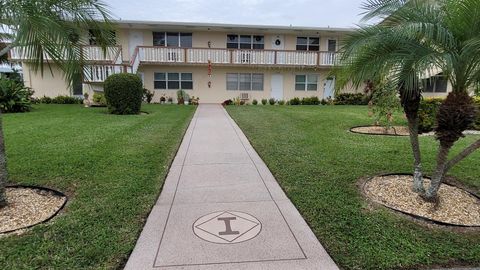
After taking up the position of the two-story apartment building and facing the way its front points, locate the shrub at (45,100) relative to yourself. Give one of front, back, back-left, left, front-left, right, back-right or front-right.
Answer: right

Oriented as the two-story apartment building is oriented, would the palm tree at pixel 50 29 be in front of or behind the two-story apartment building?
in front

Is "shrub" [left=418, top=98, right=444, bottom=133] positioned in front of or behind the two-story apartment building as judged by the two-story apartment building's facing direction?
in front

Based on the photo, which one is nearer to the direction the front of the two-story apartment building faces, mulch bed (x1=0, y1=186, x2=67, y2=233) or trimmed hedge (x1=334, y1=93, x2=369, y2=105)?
the mulch bed

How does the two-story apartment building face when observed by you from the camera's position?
facing the viewer

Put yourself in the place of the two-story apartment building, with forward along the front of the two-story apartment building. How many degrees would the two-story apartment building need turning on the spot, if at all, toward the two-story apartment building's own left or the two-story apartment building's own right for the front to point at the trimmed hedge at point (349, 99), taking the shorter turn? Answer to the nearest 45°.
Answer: approximately 90° to the two-story apartment building's own left

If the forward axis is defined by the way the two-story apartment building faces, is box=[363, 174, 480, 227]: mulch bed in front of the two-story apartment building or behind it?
in front

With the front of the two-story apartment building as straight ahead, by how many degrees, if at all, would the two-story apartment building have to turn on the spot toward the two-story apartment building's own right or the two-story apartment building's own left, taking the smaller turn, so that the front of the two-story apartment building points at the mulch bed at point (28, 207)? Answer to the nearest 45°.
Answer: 0° — it already faces it

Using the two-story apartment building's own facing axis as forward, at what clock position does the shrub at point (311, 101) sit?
The shrub is roughly at 9 o'clock from the two-story apartment building.

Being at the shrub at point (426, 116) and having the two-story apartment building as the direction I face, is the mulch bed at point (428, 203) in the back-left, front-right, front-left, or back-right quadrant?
back-left

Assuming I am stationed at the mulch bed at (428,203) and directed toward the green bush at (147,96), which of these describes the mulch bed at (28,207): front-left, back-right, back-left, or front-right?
front-left

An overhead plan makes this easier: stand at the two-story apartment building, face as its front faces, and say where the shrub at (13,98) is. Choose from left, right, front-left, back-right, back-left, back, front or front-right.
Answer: front-right

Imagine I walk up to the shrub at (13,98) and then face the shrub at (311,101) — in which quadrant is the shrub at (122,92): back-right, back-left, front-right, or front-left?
front-right
